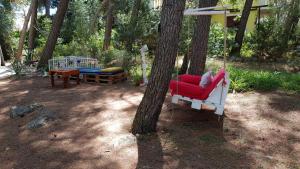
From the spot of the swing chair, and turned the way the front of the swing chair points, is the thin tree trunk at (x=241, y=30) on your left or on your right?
on your right

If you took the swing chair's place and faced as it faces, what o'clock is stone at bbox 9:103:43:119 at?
The stone is roughly at 11 o'clock from the swing chair.

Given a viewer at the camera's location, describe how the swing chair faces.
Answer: facing away from the viewer and to the left of the viewer

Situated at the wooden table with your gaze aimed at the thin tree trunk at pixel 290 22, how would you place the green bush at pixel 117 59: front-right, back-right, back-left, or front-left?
front-left

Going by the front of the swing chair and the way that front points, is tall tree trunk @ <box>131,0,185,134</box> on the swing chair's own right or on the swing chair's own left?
on the swing chair's own left

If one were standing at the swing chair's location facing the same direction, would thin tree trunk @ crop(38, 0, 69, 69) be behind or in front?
in front

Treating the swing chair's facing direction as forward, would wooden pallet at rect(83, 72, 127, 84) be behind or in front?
in front

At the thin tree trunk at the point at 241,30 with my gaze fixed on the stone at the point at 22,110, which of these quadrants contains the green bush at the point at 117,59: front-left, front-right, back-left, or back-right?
front-right
